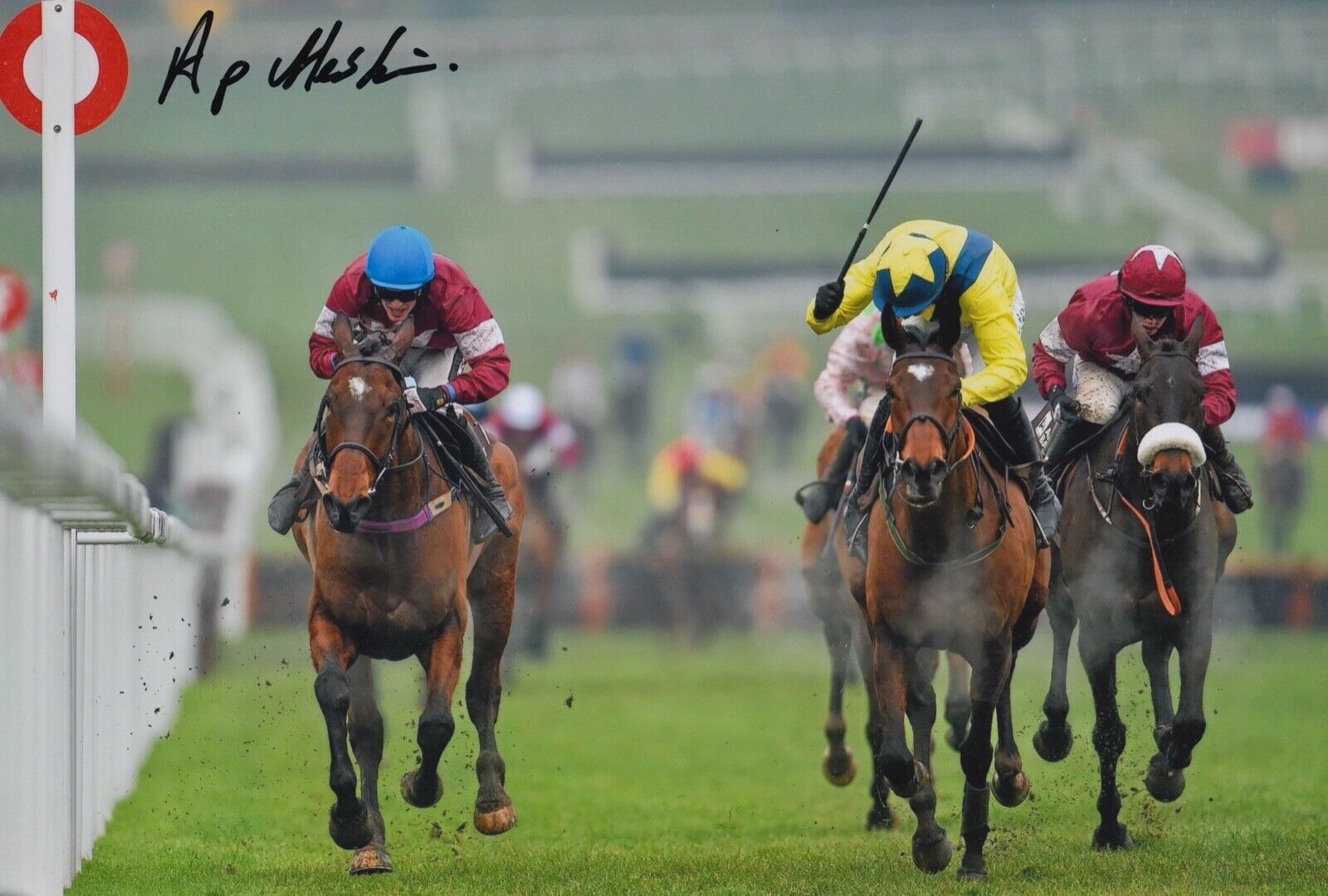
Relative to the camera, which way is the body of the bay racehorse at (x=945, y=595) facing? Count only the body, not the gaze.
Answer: toward the camera

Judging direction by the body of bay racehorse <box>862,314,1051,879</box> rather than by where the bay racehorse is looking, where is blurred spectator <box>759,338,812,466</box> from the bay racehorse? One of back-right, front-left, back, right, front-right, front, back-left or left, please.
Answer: back

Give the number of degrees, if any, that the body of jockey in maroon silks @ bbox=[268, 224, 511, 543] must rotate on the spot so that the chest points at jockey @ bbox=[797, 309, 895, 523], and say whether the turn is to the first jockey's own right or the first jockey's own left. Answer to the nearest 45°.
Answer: approximately 135° to the first jockey's own left

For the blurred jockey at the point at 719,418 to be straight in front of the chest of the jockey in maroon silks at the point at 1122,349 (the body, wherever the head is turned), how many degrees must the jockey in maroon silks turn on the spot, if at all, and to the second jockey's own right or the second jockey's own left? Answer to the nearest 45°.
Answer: approximately 180°

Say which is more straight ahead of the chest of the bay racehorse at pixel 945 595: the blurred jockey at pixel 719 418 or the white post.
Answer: the white post

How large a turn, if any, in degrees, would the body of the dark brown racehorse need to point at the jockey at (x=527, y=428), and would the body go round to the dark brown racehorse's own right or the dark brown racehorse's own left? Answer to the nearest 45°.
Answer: approximately 135° to the dark brown racehorse's own right

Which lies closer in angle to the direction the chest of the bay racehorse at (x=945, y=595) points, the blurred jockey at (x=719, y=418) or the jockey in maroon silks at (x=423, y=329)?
the jockey in maroon silks

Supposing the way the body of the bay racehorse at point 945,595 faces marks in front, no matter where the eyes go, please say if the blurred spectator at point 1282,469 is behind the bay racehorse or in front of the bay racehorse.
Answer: behind

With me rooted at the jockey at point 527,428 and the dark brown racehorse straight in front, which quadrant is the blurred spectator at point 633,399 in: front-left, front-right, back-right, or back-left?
back-left

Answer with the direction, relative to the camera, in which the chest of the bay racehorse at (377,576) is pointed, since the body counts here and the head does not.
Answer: toward the camera

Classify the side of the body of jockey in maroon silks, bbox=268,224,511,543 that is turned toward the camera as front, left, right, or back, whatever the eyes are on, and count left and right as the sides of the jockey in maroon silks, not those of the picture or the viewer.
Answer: front
